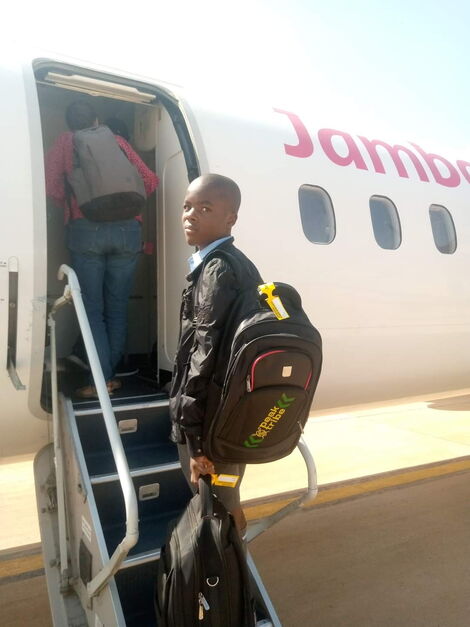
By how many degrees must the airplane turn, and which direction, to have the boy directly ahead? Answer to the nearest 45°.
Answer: approximately 45° to its left

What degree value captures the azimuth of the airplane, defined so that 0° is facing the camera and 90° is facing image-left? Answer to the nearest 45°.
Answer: approximately 45°
